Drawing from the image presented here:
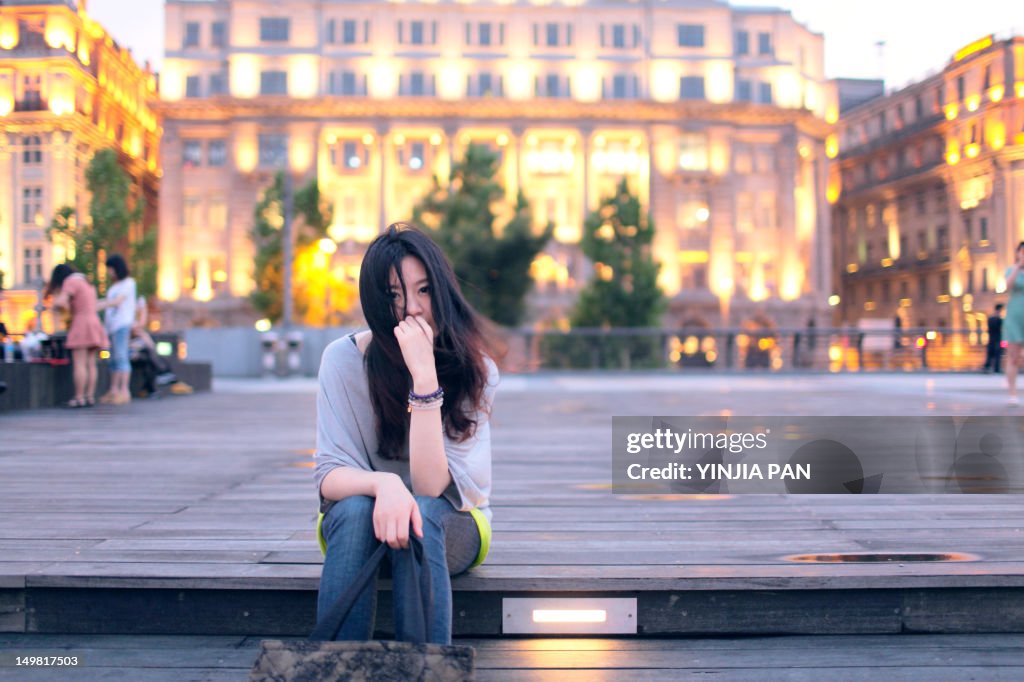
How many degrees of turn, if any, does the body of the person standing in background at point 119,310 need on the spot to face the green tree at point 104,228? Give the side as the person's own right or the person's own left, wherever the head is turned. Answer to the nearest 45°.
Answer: approximately 90° to the person's own right

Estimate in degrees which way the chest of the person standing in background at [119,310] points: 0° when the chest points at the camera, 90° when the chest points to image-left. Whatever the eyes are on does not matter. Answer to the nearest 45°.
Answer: approximately 90°

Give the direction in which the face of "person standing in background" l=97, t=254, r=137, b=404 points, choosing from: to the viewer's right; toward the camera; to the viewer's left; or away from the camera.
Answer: to the viewer's left

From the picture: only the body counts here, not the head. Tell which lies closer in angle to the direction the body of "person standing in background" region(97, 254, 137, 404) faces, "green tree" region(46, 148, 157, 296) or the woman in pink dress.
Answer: the woman in pink dress

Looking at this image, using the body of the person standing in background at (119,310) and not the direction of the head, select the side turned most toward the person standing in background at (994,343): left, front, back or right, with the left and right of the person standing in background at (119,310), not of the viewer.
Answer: back
